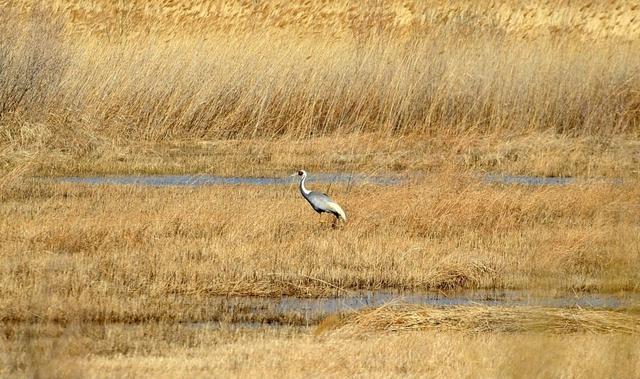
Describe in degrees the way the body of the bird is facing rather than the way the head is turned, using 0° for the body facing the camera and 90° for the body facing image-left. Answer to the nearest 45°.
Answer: approximately 90°
